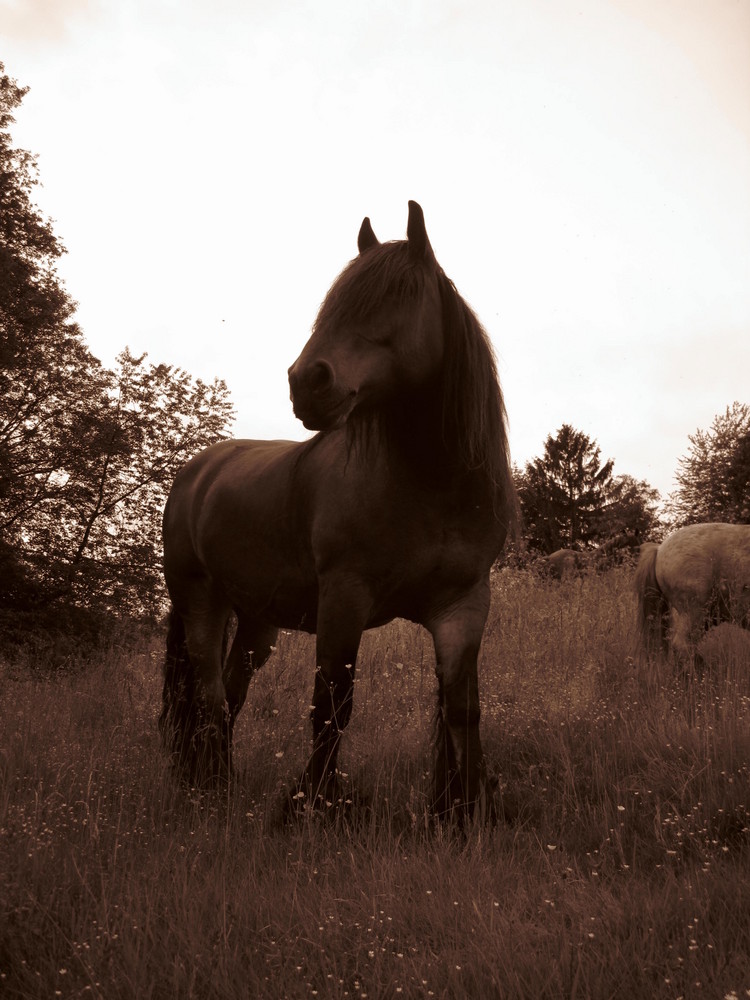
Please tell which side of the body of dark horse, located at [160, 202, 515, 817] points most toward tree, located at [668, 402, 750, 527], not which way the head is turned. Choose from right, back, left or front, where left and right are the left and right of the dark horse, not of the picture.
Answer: left

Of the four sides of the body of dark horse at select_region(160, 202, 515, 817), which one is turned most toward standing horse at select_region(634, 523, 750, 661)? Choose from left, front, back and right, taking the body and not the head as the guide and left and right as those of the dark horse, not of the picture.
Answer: left

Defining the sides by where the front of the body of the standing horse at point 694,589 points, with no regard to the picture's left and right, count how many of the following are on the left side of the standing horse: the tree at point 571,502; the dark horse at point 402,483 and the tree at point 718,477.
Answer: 2

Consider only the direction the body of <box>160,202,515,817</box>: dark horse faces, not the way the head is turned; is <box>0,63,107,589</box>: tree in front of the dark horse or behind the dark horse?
behind

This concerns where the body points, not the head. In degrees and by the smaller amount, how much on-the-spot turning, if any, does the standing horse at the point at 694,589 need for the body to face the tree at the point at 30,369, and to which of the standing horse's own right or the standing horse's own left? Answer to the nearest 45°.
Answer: approximately 180°

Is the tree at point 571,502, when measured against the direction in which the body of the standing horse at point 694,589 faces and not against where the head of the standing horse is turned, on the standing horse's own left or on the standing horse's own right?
on the standing horse's own left

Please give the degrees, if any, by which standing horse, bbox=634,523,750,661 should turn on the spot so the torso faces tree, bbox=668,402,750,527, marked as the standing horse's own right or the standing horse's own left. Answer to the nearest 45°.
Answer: approximately 90° to the standing horse's own left

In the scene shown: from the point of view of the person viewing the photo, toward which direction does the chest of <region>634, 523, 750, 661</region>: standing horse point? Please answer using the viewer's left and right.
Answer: facing to the right of the viewer

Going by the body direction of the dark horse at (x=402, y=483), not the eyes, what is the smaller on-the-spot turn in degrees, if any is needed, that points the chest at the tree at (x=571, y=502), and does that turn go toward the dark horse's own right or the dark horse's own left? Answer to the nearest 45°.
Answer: approximately 135° to the dark horse's own left
